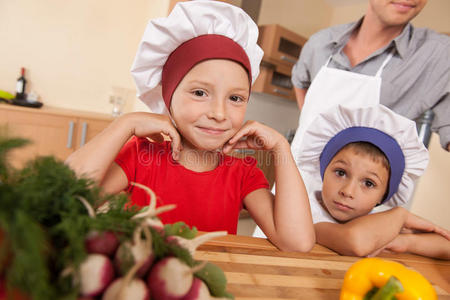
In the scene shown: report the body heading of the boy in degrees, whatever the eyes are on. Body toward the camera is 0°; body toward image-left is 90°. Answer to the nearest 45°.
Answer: approximately 0°

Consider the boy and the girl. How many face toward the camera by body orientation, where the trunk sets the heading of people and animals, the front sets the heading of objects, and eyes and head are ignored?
2

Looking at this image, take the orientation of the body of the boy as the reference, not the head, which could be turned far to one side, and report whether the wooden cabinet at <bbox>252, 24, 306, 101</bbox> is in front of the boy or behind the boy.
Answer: behind

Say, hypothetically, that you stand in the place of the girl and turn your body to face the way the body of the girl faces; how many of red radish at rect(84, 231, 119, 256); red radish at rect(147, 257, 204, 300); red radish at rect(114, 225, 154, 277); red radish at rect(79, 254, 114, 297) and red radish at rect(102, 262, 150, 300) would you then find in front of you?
5

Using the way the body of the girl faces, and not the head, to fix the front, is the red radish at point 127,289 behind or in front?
in front

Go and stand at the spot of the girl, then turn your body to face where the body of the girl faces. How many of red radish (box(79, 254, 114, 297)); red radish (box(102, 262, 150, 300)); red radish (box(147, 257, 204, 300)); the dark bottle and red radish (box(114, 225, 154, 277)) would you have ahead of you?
4
